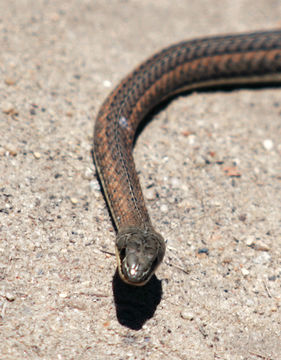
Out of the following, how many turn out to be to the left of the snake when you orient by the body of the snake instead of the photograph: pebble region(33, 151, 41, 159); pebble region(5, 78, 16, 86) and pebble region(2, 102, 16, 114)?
0

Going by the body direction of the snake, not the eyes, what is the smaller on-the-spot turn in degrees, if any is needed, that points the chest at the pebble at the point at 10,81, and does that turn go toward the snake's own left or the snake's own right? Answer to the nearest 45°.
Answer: approximately 90° to the snake's own right

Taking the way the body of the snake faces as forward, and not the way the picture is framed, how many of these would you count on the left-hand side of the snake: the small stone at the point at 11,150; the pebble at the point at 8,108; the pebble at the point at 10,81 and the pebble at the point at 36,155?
0

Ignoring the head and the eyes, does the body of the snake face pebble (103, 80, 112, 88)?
no

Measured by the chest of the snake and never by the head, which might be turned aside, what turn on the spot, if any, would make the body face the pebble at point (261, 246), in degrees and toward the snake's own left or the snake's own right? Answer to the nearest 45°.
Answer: approximately 45° to the snake's own left

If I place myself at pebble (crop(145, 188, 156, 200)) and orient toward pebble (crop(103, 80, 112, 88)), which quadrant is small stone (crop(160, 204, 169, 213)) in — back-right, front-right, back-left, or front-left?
back-right

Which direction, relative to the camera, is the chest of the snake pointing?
toward the camera

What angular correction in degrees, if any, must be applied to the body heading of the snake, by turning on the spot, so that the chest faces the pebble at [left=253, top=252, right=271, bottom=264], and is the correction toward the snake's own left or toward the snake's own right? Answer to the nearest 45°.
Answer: approximately 45° to the snake's own left

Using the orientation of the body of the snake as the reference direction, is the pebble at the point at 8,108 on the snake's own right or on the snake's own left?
on the snake's own right

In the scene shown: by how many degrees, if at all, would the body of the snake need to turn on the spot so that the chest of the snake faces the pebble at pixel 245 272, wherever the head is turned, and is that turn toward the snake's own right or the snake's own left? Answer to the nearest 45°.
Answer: approximately 45° to the snake's own left

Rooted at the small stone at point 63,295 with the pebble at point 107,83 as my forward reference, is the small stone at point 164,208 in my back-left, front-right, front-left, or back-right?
front-right

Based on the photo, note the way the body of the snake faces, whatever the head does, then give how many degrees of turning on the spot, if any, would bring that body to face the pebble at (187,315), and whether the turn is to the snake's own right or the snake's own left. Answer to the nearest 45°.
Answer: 0° — it already faces it

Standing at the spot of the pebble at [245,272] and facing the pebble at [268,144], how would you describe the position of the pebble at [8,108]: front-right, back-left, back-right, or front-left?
front-left
